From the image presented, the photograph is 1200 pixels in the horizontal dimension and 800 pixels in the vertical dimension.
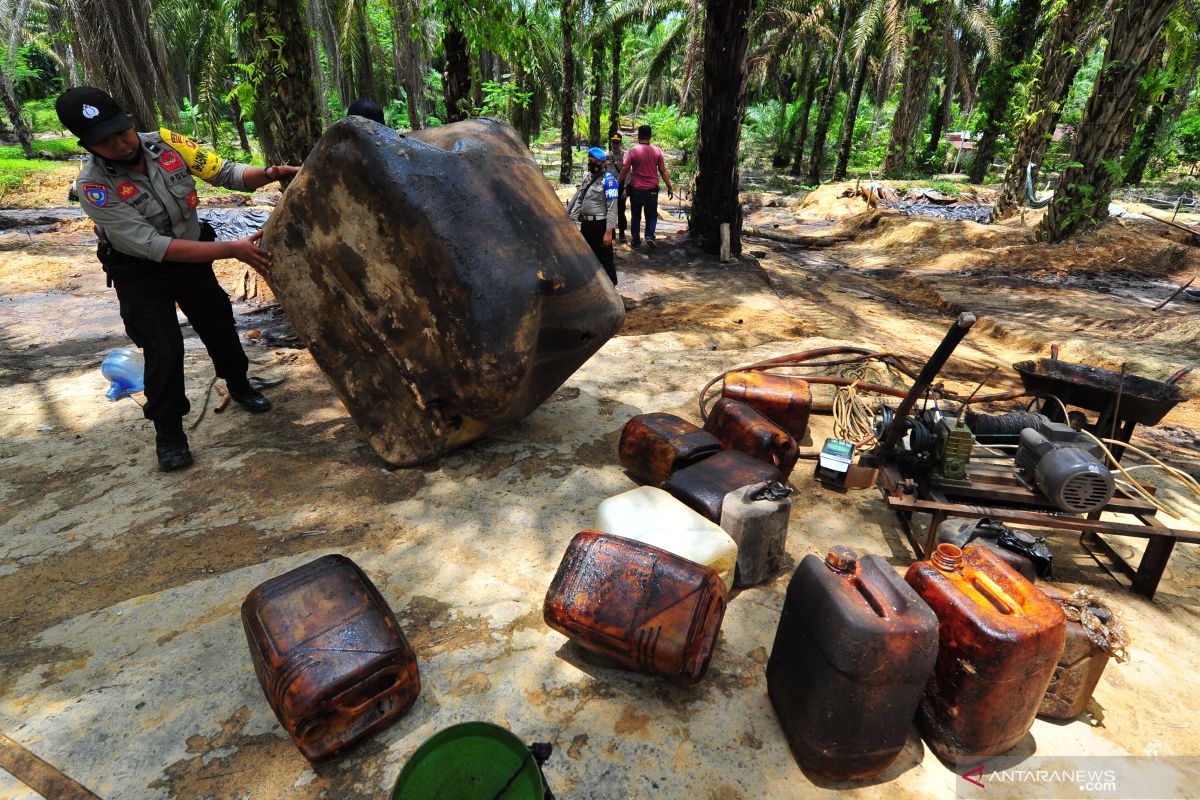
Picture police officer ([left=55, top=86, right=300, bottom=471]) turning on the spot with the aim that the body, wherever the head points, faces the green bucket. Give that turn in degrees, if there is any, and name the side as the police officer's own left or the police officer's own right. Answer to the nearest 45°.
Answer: approximately 45° to the police officer's own right

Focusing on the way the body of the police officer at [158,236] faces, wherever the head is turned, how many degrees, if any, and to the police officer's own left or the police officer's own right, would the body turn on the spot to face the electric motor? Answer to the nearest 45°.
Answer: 0° — they already face it

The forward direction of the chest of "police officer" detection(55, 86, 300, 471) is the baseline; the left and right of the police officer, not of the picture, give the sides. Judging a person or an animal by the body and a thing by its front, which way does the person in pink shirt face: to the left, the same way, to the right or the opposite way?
to the left

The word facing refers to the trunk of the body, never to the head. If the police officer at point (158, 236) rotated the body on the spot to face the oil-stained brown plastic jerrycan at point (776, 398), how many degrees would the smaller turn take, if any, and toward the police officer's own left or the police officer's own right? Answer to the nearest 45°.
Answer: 0° — they already face it

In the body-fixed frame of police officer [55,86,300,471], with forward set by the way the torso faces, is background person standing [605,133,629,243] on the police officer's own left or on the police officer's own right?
on the police officer's own left

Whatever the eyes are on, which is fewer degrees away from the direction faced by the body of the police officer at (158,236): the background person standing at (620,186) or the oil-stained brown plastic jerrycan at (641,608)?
the oil-stained brown plastic jerrycan

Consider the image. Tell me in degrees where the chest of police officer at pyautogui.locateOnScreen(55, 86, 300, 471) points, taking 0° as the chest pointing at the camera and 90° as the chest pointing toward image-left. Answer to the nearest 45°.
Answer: approximately 315°

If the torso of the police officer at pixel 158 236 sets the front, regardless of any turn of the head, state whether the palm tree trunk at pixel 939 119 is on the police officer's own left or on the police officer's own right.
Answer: on the police officer's own left

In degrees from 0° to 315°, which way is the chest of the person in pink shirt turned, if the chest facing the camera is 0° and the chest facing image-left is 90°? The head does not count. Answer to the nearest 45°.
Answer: approximately 180°
